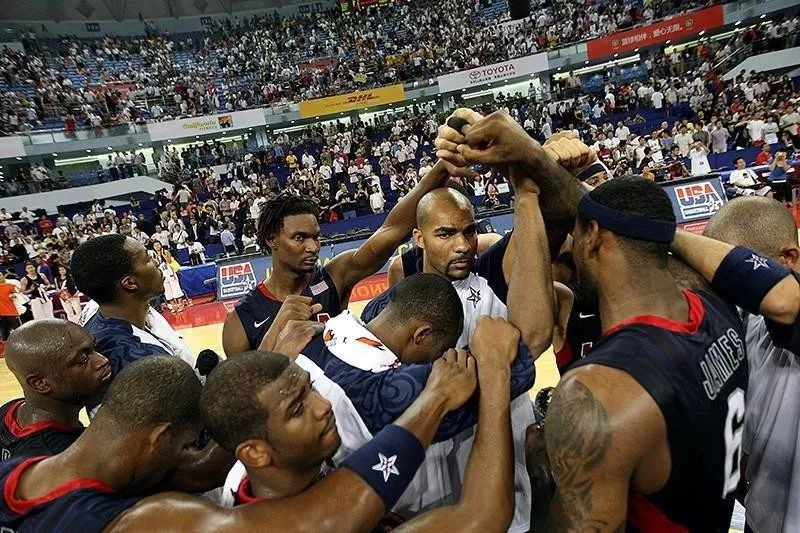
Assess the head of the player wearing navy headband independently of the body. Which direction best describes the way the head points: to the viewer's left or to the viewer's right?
to the viewer's left

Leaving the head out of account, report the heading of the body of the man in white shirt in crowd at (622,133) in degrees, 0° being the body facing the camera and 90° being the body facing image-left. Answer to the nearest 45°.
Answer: approximately 0°

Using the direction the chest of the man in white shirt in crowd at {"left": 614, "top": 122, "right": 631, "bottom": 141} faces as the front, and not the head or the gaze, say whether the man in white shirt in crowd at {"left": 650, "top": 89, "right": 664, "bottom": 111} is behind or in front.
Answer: behind

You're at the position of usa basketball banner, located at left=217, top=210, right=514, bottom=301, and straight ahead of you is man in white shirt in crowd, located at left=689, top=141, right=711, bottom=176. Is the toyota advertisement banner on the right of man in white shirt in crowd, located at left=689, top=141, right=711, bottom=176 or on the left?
left

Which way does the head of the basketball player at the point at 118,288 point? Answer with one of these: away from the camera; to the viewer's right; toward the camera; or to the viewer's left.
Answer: to the viewer's right

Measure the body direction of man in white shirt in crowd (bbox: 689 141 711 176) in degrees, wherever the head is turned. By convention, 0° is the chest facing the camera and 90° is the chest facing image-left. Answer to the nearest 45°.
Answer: approximately 0°

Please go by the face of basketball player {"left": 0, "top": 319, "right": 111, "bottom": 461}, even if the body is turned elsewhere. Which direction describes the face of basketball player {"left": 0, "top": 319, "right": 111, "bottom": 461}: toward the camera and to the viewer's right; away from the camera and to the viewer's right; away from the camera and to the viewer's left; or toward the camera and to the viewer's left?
toward the camera and to the viewer's right

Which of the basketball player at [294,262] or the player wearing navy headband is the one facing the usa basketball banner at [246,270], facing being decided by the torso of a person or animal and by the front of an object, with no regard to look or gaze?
the player wearing navy headband

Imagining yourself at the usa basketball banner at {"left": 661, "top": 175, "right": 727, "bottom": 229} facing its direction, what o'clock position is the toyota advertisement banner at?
The toyota advertisement banner is roughly at 5 o'clock from the usa basketball banner.

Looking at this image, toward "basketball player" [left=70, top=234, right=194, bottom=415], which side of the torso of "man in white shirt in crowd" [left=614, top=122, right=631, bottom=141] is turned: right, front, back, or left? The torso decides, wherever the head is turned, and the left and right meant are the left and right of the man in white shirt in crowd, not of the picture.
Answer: front

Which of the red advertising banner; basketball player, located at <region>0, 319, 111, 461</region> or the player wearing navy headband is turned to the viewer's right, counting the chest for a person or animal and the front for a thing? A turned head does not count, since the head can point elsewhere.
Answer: the basketball player
